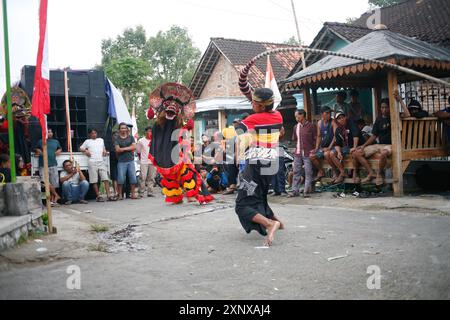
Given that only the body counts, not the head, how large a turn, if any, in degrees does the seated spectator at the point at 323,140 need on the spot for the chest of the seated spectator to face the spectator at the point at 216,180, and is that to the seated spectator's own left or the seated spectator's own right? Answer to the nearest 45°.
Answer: approximately 90° to the seated spectator's own right

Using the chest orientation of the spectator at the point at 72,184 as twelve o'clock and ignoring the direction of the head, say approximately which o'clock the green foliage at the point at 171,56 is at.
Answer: The green foliage is roughly at 8 o'clock from the spectator.

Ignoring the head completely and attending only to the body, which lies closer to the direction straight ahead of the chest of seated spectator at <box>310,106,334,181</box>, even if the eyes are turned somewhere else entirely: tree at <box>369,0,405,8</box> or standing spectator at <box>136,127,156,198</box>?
the standing spectator

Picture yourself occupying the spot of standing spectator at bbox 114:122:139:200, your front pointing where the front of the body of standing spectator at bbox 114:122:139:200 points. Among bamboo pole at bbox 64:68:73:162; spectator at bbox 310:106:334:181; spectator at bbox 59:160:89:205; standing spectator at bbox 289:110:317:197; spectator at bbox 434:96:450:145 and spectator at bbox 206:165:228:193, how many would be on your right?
2

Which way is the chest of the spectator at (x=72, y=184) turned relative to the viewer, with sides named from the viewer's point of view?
facing the viewer and to the right of the viewer

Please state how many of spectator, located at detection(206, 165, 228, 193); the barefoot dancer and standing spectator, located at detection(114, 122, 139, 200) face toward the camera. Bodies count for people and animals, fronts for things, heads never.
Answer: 2

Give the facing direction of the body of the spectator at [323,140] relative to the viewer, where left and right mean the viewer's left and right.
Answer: facing the viewer and to the left of the viewer

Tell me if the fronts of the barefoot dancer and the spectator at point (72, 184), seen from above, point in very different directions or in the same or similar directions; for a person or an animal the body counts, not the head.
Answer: very different directions

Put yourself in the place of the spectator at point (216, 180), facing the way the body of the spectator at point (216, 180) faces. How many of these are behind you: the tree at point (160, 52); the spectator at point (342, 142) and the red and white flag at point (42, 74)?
1

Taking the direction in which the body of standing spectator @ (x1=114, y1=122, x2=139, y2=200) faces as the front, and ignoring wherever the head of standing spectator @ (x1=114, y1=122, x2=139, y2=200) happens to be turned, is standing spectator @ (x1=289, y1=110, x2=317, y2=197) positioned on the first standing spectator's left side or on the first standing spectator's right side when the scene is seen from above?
on the first standing spectator's left side

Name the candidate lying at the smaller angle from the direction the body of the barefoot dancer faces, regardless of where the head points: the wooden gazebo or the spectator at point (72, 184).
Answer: the spectator

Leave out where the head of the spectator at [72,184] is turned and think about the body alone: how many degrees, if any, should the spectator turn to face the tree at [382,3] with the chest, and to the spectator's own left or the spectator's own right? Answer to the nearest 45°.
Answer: approximately 90° to the spectator's own left

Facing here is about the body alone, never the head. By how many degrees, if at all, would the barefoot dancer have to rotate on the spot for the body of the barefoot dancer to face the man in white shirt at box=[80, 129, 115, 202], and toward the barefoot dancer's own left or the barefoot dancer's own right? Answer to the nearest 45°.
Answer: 0° — they already face them

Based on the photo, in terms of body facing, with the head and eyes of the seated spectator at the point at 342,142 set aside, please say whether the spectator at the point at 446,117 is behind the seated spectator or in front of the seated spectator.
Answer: behind

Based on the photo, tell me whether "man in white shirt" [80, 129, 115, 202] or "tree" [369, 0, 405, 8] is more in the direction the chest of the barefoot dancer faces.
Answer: the man in white shirt
